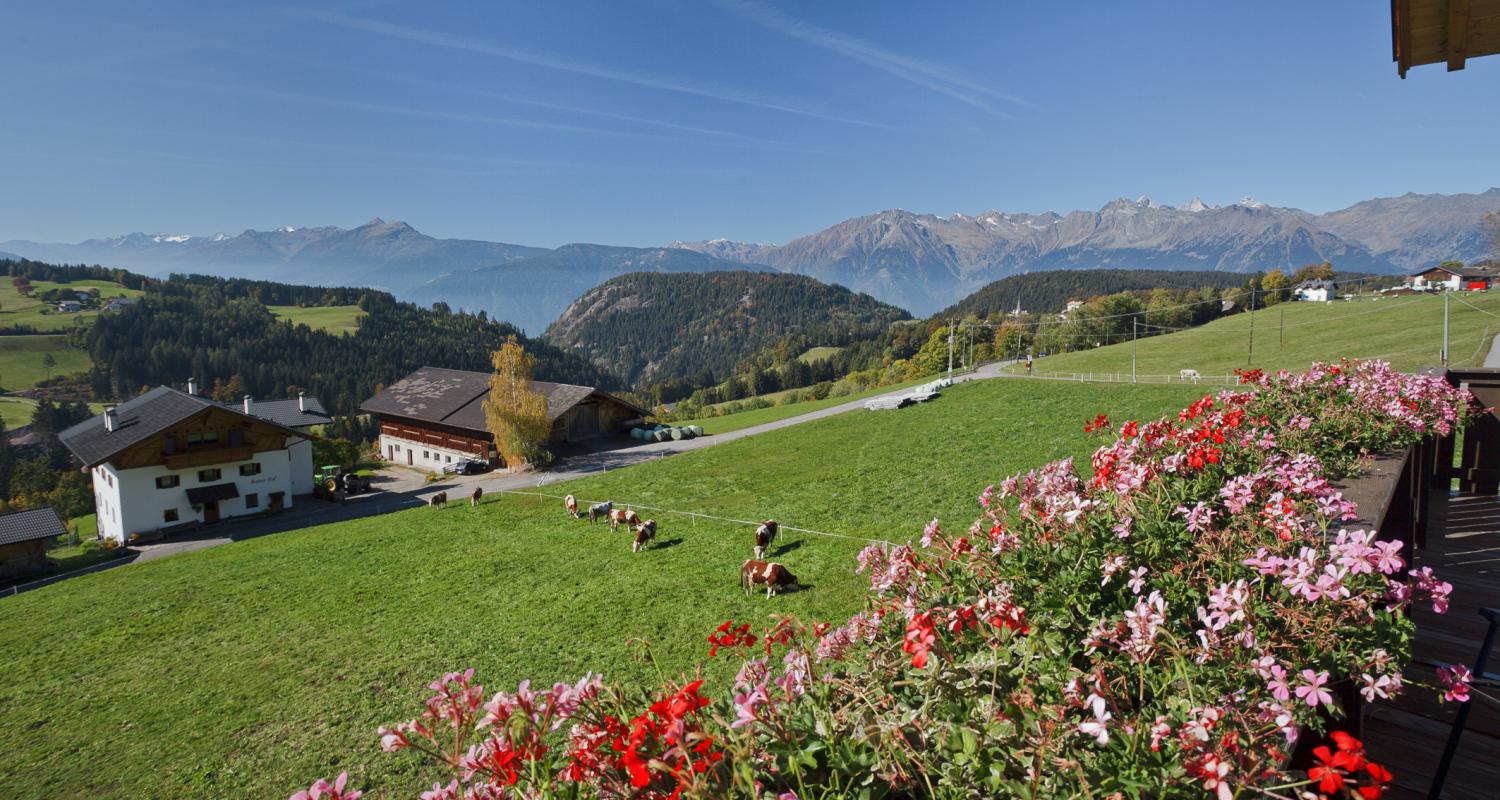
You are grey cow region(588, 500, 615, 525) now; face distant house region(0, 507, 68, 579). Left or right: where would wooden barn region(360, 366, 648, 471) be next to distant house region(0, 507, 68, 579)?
right

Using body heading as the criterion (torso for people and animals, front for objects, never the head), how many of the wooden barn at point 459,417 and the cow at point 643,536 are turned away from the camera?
0

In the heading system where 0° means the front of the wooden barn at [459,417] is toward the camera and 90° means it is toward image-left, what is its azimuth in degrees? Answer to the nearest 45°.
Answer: approximately 315°

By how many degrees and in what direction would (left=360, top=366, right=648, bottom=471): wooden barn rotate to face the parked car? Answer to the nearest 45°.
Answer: approximately 45° to its right

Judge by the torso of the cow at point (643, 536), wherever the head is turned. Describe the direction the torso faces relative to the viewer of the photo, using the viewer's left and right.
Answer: facing the viewer and to the left of the viewer

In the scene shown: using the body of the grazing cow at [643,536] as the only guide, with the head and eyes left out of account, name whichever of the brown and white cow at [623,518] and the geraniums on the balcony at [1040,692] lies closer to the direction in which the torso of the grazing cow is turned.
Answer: the geraniums on the balcony

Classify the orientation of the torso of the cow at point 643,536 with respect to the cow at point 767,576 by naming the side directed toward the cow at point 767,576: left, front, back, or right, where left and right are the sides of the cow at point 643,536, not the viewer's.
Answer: left

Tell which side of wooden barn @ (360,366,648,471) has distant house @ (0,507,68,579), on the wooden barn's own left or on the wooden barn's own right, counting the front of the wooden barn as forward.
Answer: on the wooden barn's own right

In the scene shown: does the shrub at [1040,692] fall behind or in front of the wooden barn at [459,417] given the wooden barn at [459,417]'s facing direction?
in front

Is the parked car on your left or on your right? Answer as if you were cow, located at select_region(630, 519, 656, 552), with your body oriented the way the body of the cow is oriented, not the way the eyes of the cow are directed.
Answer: on your right

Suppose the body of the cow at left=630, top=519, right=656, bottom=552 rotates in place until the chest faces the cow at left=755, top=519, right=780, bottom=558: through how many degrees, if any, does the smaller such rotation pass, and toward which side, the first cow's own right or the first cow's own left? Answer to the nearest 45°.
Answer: approximately 90° to the first cow's own left

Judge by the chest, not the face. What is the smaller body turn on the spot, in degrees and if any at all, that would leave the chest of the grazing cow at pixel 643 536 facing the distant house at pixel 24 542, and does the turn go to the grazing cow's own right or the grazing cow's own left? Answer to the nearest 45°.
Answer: approximately 90° to the grazing cow's own right

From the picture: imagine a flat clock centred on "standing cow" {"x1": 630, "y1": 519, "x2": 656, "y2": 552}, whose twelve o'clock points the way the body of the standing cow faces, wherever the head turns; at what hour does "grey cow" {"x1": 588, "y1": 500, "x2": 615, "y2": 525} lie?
The grey cow is roughly at 4 o'clock from the standing cow.

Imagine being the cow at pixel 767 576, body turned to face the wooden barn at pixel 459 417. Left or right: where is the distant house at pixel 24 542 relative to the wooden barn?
left

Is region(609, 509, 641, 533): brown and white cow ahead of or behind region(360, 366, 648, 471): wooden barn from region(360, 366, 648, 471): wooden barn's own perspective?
ahead
